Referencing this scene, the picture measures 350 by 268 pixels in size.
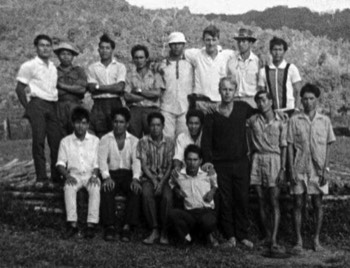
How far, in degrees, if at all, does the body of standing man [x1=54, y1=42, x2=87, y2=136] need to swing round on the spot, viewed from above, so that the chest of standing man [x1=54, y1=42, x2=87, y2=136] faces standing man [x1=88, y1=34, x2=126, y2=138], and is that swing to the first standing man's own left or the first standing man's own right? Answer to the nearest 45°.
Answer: approximately 90° to the first standing man's own left

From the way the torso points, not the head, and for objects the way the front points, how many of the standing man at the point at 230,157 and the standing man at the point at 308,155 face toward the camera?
2

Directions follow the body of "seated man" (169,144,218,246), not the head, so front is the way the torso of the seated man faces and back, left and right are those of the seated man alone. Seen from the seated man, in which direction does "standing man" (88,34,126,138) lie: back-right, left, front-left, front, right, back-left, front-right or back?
back-right

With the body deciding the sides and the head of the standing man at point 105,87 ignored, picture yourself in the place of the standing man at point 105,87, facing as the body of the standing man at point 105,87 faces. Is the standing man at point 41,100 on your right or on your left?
on your right

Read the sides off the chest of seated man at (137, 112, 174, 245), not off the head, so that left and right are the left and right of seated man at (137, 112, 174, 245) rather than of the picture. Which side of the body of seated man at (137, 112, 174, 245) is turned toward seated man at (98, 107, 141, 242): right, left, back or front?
right

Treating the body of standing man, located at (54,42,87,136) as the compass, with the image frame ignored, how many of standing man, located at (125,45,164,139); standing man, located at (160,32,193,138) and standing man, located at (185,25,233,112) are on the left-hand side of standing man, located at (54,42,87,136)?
3

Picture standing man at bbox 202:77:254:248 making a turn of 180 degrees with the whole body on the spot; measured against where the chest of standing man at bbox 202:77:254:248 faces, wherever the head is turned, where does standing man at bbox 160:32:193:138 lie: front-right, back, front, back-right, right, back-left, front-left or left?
front-left

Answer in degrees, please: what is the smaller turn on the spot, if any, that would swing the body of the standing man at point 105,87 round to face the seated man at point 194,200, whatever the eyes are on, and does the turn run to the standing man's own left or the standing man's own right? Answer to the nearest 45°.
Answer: approximately 45° to the standing man's own left

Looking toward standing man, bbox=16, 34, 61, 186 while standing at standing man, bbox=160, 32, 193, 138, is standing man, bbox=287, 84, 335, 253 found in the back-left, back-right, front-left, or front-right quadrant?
back-left
